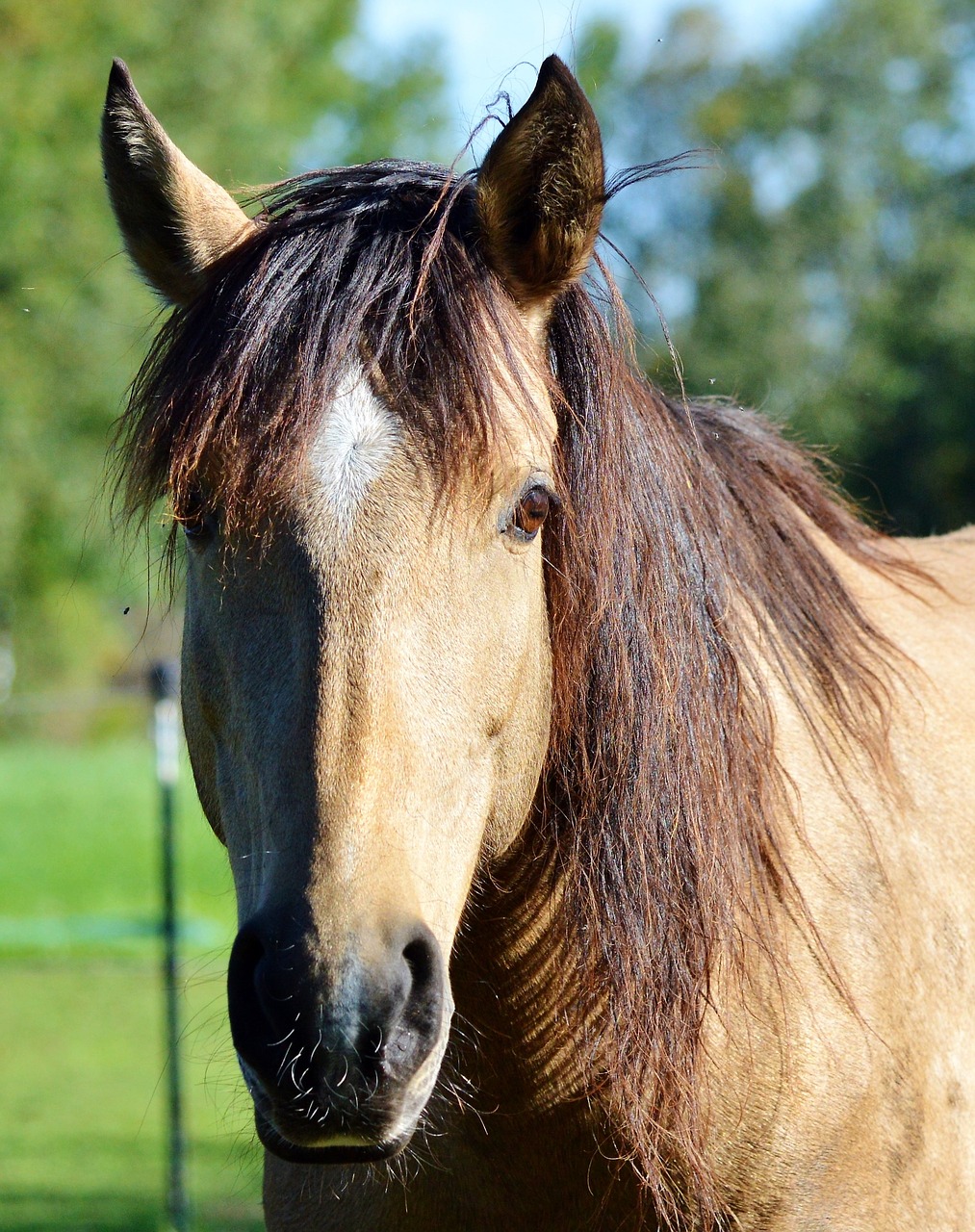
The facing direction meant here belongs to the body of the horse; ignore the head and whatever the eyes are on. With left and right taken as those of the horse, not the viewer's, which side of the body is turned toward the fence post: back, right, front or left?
right

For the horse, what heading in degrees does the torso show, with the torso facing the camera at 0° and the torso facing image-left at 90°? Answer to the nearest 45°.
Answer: approximately 45°
